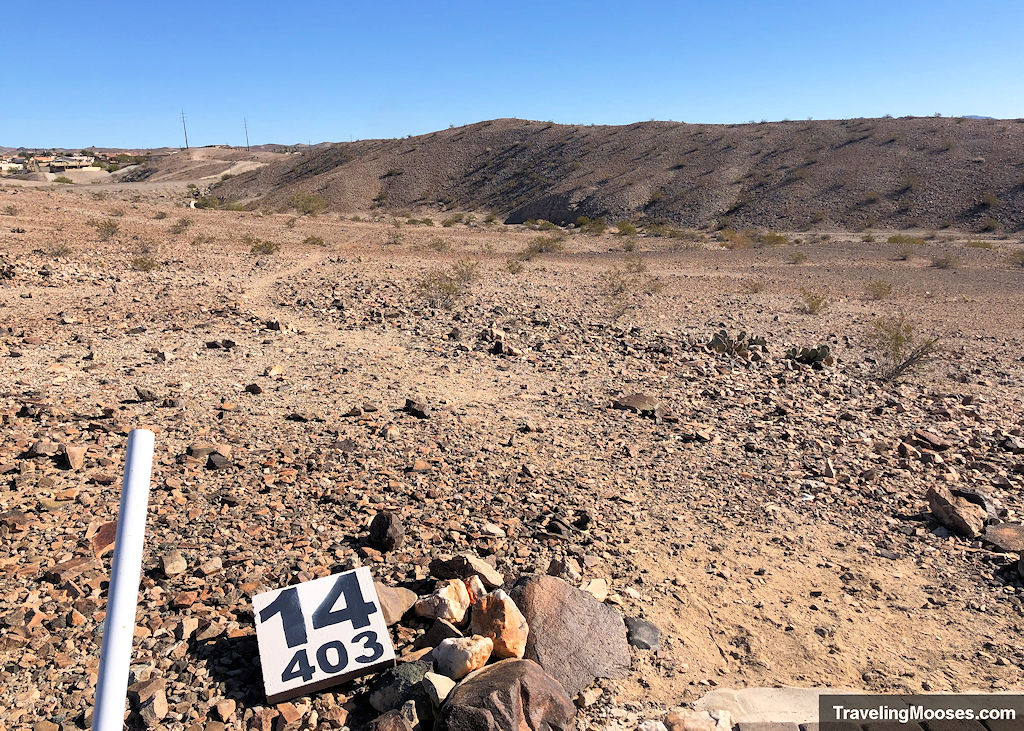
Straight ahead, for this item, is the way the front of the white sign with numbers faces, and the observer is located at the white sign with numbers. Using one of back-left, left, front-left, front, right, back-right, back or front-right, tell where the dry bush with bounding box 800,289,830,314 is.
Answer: back-left

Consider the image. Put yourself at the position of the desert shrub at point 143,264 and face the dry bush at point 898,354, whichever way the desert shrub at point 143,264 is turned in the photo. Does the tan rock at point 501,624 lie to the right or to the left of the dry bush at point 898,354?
right

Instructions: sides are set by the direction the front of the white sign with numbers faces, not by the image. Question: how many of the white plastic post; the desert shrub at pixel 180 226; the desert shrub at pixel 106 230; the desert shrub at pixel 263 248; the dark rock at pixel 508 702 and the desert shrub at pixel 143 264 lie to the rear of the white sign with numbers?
4

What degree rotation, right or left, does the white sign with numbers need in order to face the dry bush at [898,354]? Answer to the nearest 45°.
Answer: approximately 135° to its left

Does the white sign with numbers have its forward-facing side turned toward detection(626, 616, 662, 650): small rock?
no

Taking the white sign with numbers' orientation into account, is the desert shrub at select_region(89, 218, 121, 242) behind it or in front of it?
behind

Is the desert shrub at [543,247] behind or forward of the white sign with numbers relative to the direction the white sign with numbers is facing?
behind

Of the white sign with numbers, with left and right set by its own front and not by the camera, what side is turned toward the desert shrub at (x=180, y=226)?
back

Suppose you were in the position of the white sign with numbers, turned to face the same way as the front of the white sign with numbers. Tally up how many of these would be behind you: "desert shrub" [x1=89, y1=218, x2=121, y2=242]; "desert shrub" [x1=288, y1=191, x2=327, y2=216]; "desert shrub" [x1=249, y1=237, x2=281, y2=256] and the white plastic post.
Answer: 3

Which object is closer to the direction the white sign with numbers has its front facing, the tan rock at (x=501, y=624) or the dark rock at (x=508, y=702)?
the dark rock

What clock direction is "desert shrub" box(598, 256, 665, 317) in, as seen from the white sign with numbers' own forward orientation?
The desert shrub is roughly at 7 o'clock from the white sign with numbers.

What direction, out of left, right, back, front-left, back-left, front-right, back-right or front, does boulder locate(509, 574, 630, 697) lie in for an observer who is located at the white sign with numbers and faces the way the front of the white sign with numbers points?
left

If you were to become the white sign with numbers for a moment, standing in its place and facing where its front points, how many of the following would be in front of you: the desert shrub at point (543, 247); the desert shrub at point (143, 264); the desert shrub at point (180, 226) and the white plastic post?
1

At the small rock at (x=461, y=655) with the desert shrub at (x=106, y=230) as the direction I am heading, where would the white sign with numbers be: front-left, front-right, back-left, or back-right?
front-left

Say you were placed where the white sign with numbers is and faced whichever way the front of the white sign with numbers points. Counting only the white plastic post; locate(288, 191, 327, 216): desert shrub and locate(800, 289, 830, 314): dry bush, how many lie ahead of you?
1

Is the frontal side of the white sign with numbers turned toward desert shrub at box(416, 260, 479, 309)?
no

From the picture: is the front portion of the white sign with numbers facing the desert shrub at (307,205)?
no

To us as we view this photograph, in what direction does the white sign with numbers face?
facing the viewer
